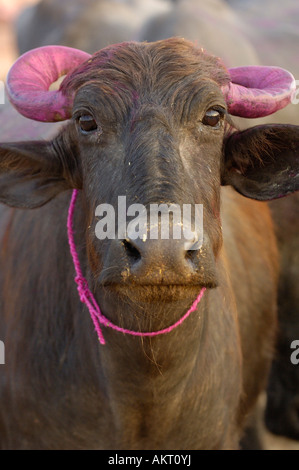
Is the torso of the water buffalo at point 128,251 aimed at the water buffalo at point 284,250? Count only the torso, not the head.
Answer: no

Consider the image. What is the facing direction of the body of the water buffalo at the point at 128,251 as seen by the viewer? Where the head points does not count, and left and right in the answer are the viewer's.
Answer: facing the viewer
